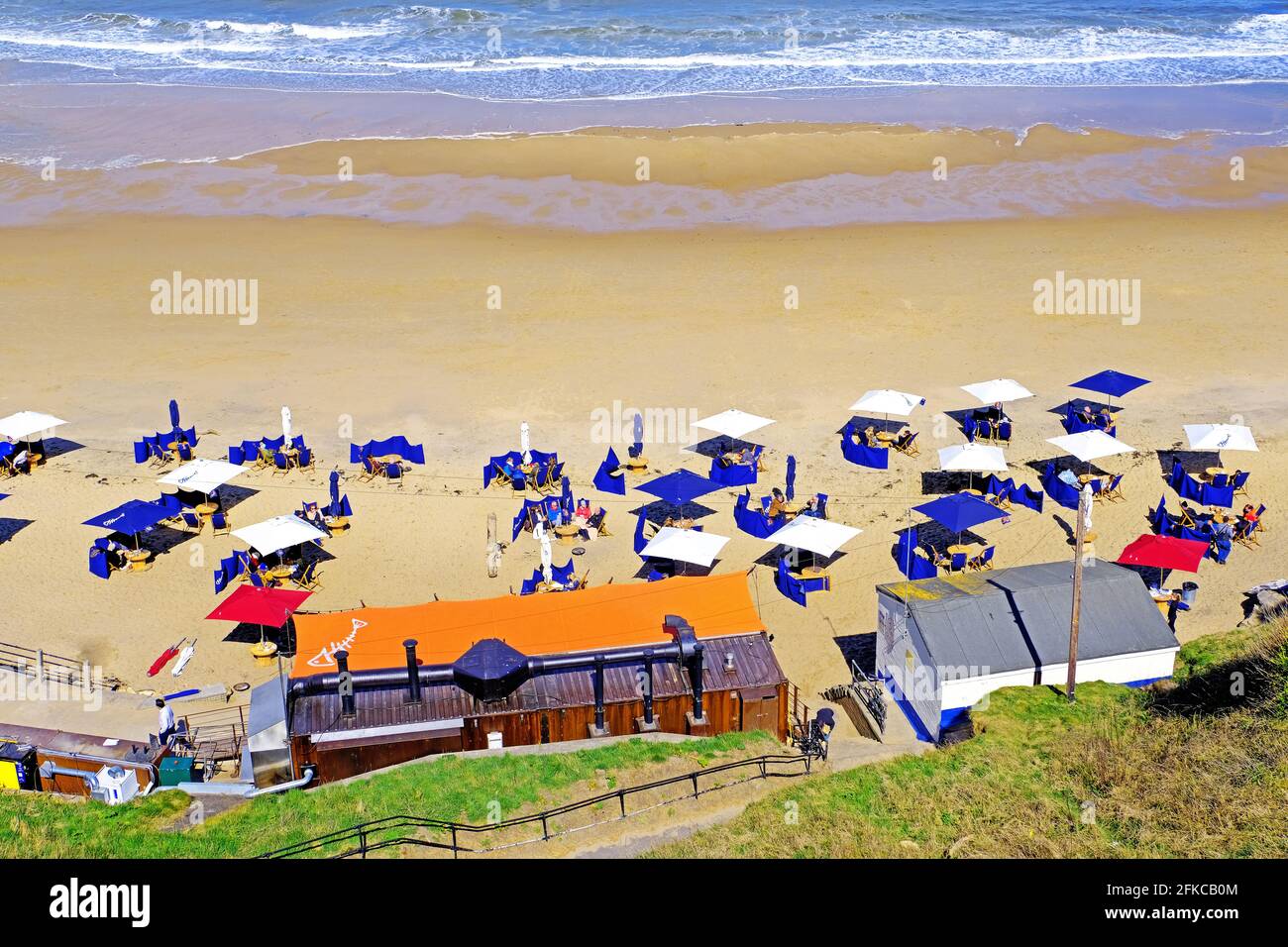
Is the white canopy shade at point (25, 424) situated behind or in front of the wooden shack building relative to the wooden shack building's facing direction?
in front

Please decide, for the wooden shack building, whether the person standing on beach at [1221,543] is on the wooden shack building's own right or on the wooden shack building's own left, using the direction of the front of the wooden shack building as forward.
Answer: on the wooden shack building's own right

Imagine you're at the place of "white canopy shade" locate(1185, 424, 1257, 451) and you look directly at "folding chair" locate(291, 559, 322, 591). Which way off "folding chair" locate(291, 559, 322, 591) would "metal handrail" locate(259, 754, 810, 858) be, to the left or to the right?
left

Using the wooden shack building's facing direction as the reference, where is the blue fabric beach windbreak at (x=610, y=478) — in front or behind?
in front

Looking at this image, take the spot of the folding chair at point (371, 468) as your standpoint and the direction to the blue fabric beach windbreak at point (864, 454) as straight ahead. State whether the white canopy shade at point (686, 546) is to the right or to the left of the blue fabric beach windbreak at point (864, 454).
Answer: right

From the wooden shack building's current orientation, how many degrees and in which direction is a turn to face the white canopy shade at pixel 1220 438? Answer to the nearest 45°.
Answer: approximately 45° to its right

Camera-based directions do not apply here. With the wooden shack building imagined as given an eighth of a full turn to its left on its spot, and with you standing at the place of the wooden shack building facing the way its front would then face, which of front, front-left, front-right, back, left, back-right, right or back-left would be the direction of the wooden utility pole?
back-right
